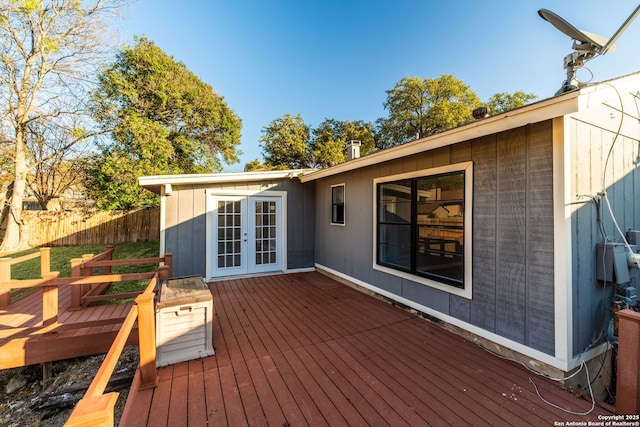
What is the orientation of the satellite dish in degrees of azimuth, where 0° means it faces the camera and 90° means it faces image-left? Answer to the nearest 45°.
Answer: approximately 270°

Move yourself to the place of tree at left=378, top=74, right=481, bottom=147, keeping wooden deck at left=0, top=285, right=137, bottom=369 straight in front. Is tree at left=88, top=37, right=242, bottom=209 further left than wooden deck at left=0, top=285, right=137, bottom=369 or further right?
right

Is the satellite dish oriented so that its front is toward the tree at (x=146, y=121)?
no

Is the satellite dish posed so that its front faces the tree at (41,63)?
no

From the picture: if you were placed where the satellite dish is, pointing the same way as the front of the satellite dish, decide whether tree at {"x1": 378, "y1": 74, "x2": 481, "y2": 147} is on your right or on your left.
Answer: on your left

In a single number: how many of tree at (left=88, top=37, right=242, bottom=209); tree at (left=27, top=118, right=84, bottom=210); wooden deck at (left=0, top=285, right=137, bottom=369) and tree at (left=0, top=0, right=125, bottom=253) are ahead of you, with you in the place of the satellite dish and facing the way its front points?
0

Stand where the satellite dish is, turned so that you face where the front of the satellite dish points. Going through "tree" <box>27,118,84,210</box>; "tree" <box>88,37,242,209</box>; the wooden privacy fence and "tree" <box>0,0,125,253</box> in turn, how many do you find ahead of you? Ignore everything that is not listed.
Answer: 0

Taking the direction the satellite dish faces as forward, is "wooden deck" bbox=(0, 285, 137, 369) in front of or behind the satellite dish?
behind

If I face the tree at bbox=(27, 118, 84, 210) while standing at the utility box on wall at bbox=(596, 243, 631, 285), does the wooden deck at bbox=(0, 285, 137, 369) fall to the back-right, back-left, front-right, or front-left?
front-left

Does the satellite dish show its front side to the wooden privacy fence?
no
